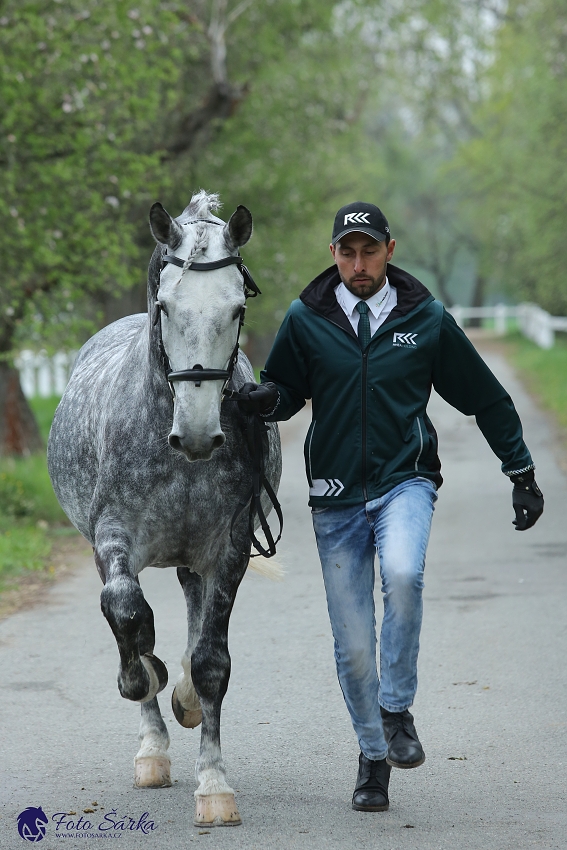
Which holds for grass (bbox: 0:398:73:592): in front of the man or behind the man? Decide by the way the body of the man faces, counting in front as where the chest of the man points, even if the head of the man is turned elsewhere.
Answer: behind

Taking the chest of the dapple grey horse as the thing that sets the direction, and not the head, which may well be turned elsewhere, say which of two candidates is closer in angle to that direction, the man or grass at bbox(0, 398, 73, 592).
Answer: the man

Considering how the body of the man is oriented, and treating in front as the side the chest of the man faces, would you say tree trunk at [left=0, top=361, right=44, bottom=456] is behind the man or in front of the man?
behind

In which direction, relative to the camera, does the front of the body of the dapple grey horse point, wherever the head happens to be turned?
toward the camera

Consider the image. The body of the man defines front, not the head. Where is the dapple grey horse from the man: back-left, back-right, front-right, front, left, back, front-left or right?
right

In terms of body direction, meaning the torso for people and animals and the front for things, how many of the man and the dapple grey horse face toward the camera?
2

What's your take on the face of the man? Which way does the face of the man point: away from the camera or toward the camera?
toward the camera

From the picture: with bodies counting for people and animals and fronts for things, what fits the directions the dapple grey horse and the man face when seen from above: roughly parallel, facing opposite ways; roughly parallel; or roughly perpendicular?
roughly parallel

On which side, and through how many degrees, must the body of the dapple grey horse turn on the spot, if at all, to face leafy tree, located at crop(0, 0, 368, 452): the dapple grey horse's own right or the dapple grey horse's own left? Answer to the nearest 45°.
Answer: approximately 180°

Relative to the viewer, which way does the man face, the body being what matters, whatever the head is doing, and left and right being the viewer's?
facing the viewer

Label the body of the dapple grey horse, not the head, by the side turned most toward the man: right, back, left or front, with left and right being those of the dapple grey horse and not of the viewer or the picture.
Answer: left
